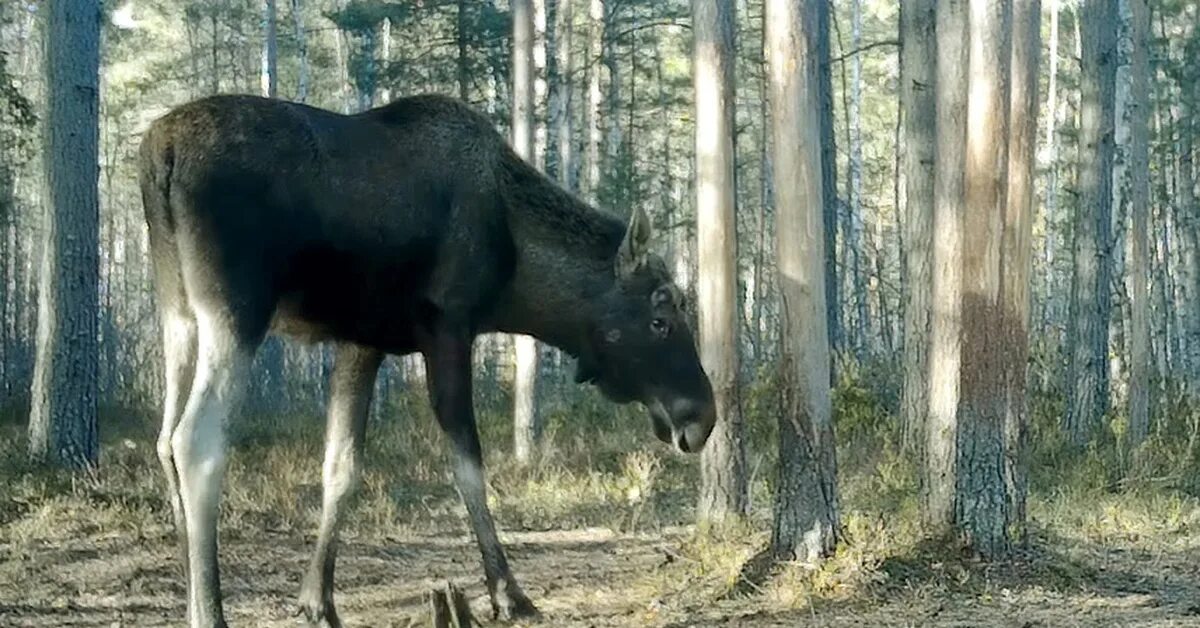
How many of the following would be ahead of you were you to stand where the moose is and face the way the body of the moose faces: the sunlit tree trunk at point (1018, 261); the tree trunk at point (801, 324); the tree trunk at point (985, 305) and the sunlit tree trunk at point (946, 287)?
4

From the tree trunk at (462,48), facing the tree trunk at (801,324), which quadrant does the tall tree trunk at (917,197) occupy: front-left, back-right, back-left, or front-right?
front-left

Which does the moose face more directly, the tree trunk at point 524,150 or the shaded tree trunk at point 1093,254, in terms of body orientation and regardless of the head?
the shaded tree trunk

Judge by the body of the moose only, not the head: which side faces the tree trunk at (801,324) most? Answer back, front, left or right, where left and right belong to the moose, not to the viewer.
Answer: front

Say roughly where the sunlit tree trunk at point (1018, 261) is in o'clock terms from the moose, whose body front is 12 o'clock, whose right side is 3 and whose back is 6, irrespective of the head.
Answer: The sunlit tree trunk is roughly at 12 o'clock from the moose.

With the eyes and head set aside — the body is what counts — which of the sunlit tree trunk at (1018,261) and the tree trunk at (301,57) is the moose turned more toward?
the sunlit tree trunk

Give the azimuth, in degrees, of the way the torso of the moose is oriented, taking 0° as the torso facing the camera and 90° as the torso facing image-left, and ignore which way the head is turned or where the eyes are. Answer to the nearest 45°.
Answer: approximately 270°

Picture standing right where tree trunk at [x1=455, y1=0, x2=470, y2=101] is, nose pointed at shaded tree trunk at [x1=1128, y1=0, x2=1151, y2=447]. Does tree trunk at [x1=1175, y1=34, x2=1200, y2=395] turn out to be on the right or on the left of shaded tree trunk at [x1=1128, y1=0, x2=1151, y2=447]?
left

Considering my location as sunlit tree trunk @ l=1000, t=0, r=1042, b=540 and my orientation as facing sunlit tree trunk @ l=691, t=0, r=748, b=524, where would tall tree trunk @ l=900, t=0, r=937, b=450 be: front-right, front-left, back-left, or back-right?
front-right

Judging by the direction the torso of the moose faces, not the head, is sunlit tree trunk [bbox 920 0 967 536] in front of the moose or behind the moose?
in front
